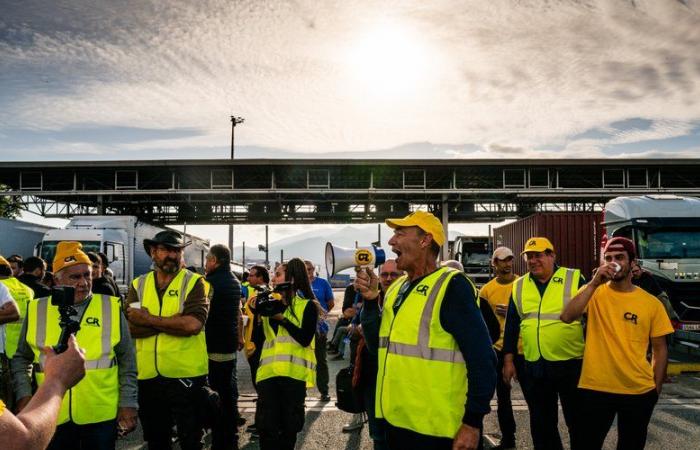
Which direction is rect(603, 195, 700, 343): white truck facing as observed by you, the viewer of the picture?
facing the viewer and to the right of the viewer

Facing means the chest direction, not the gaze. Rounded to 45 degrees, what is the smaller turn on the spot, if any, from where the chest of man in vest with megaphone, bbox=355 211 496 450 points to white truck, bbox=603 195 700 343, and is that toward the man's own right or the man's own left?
approximately 180°

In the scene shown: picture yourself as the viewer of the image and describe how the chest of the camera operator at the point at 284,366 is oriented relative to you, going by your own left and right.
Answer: facing the viewer and to the left of the viewer

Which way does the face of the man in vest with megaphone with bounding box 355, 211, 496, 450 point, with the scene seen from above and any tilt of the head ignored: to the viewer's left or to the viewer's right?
to the viewer's left

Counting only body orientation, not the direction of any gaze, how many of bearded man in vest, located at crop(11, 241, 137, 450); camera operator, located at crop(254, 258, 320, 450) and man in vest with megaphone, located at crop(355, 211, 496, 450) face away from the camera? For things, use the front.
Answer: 0

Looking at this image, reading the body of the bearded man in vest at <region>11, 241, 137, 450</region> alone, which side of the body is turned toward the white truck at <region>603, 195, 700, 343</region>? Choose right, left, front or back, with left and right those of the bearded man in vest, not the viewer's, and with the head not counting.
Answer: left

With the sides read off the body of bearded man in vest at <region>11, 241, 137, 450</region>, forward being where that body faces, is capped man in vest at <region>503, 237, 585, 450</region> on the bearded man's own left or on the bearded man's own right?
on the bearded man's own left

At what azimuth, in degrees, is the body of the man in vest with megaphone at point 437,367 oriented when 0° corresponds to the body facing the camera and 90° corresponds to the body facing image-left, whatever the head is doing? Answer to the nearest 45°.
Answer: approximately 45°

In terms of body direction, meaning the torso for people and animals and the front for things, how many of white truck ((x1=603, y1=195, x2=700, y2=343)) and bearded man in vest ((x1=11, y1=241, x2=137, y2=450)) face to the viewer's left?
0

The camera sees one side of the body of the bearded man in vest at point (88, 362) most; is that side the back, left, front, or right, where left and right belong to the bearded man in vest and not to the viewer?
front

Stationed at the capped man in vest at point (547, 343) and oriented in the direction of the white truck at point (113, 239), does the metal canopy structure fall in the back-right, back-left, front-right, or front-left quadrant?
front-right

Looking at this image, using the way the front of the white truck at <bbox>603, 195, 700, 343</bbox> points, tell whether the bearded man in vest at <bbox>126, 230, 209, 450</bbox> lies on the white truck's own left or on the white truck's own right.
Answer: on the white truck's own right

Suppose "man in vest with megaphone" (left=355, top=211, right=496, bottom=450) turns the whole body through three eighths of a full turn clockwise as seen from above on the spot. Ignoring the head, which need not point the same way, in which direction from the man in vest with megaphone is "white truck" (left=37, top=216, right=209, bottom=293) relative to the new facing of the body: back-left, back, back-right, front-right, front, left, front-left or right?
front-left

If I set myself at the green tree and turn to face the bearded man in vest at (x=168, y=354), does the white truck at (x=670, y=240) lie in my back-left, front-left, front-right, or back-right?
front-left

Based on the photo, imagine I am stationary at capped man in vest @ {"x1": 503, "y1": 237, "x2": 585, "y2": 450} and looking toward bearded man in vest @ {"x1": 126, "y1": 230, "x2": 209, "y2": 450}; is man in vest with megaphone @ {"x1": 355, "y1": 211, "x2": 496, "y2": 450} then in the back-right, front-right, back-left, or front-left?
front-left
